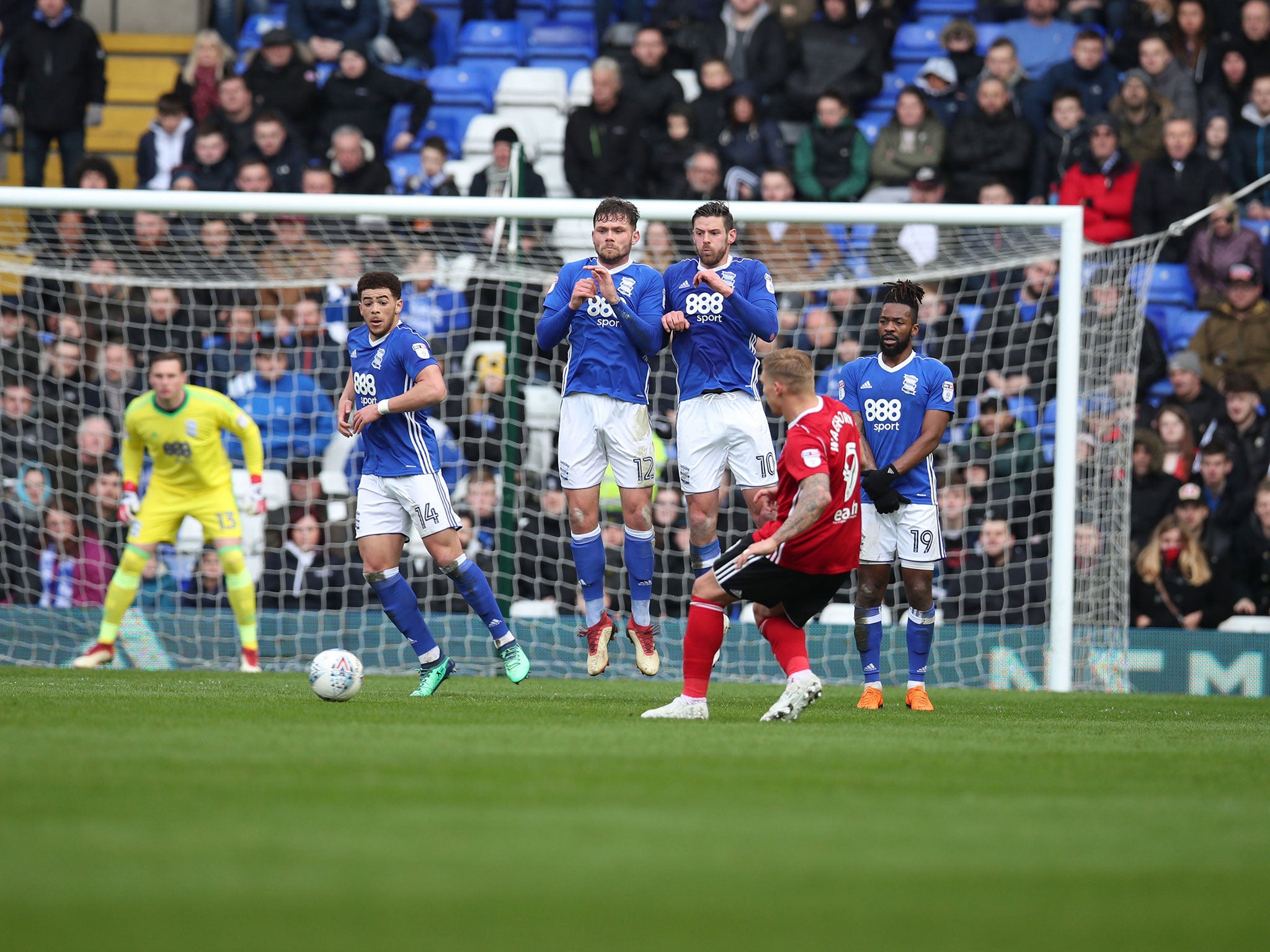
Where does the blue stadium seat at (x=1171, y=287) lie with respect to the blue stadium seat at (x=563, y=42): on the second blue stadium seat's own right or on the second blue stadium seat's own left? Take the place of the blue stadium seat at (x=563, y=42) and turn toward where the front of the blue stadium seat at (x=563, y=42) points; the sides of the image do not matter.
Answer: on the second blue stadium seat's own left

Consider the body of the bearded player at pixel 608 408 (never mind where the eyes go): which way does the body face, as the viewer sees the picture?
toward the camera

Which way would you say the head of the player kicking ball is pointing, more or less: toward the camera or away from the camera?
away from the camera

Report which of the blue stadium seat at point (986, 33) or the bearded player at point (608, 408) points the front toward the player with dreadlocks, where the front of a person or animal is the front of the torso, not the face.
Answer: the blue stadium seat

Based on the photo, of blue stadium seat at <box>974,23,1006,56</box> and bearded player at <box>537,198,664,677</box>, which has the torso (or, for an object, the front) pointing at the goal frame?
the blue stadium seat

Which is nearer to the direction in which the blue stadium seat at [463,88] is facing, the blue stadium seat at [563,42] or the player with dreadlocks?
the player with dreadlocks

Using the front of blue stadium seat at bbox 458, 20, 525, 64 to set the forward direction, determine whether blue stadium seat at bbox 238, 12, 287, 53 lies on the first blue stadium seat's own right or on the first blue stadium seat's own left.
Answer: on the first blue stadium seat's own right

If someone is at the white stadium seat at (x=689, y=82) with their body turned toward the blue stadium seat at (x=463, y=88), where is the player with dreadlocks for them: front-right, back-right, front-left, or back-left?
back-left

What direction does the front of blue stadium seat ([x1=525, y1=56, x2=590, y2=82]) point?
toward the camera

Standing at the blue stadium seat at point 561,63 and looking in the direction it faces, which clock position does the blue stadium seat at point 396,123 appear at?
the blue stadium seat at point 396,123 is roughly at 2 o'clock from the blue stadium seat at point 561,63.

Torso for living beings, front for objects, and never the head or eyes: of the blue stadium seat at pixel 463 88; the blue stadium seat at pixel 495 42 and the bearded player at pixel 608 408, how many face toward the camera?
3

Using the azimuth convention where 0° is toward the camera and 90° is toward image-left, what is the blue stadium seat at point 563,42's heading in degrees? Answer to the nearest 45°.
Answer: approximately 0°

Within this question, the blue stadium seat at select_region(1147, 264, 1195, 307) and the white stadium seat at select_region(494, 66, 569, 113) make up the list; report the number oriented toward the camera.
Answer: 2
